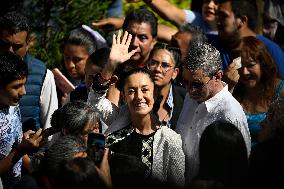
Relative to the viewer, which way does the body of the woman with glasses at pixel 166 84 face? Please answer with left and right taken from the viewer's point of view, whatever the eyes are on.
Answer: facing the viewer and to the left of the viewer

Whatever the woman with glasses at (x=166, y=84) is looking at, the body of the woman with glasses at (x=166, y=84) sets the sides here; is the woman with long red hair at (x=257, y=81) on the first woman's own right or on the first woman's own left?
on the first woman's own left

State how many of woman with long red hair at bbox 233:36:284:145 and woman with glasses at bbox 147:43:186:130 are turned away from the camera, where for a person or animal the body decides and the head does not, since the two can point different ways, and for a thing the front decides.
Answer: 0

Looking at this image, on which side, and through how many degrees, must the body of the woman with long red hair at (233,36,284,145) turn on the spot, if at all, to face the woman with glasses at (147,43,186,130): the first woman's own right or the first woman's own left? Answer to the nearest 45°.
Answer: approximately 45° to the first woman's own right

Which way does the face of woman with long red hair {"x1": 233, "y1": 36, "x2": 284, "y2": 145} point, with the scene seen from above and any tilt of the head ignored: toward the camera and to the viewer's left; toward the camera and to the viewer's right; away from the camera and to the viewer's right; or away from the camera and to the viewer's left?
toward the camera and to the viewer's left

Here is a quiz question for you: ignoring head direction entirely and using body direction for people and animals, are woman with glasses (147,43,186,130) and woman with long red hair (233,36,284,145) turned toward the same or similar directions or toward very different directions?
same or similar directions

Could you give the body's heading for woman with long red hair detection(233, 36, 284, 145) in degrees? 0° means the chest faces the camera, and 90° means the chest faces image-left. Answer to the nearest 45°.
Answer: approximately 45°
